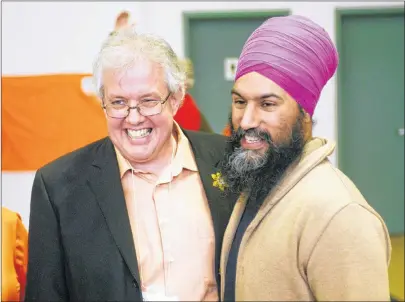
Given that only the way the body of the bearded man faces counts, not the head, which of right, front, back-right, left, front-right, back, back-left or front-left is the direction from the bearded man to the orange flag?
right

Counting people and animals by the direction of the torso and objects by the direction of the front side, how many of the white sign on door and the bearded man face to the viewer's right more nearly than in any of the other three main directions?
0

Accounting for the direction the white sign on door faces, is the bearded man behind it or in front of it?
in front

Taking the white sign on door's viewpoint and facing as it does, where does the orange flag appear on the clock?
The orange flag is roughly at 2 o'clock from the white sign on door.

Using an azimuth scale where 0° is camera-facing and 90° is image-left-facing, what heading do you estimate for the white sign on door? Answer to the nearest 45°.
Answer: approximately 0°

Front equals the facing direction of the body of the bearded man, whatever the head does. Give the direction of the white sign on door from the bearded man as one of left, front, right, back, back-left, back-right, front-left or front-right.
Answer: back-right

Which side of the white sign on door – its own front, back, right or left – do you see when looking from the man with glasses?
front
